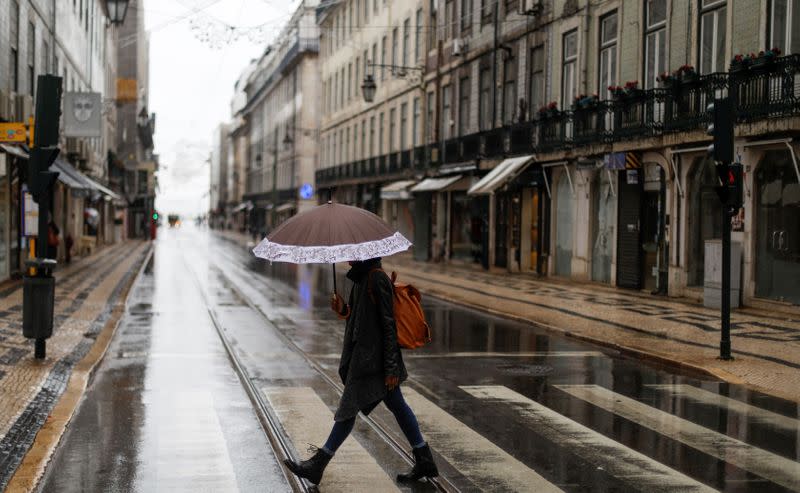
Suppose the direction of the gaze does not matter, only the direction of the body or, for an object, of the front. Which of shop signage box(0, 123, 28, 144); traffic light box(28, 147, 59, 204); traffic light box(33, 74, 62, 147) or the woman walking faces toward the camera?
the shop signage

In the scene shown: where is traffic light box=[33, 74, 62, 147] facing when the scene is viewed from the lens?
facing away from the viewer

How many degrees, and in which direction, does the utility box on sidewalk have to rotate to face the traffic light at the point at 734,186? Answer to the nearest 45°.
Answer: approximately 45° to its left

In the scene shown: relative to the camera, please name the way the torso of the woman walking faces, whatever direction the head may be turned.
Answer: to the viewer's left

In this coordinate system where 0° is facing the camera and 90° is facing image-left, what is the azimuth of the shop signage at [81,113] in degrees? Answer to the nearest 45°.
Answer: approximately 0°

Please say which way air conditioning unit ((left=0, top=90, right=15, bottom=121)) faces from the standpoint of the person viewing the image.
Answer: facing to the right of the viewer

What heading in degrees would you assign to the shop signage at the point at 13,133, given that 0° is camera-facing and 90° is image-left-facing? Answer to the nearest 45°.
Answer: approximately 0°

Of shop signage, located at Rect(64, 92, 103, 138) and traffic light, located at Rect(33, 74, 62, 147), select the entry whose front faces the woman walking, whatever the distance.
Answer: the shop signage

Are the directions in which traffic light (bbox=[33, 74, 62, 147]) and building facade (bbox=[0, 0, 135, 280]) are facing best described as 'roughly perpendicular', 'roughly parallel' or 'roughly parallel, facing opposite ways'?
roughly perpendicular

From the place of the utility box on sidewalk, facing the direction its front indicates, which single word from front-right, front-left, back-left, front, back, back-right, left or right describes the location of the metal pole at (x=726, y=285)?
front-left
